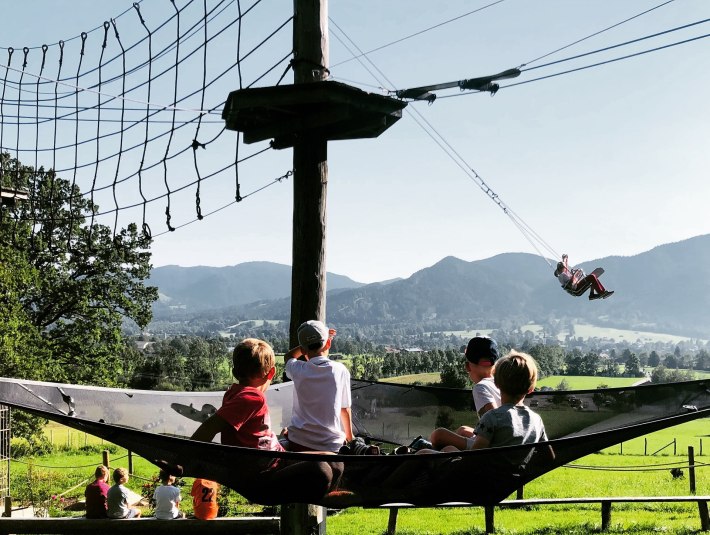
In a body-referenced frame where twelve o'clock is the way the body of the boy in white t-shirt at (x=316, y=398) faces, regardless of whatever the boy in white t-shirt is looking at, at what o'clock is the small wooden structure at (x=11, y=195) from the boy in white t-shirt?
The small wooden structure is roughly at 11 o'clock from the boy in white t-shirt.

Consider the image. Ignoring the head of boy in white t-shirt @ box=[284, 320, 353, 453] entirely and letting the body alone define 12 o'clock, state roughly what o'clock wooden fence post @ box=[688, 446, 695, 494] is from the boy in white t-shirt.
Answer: The wooden fence post is roughly at 1 o'clock from the boy in white t-shirt.

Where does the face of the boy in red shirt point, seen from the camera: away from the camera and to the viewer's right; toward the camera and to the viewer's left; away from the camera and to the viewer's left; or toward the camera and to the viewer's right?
away from the camera and to the viewer's right

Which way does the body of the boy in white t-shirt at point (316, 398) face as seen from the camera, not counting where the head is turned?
away from the camera

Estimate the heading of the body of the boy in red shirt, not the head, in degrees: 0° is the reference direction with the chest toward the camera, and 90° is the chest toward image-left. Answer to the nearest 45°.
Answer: approximately 225°

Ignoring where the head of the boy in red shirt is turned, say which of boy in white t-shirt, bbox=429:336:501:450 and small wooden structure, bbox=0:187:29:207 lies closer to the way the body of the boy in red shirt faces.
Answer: the boy in white t-shirt
